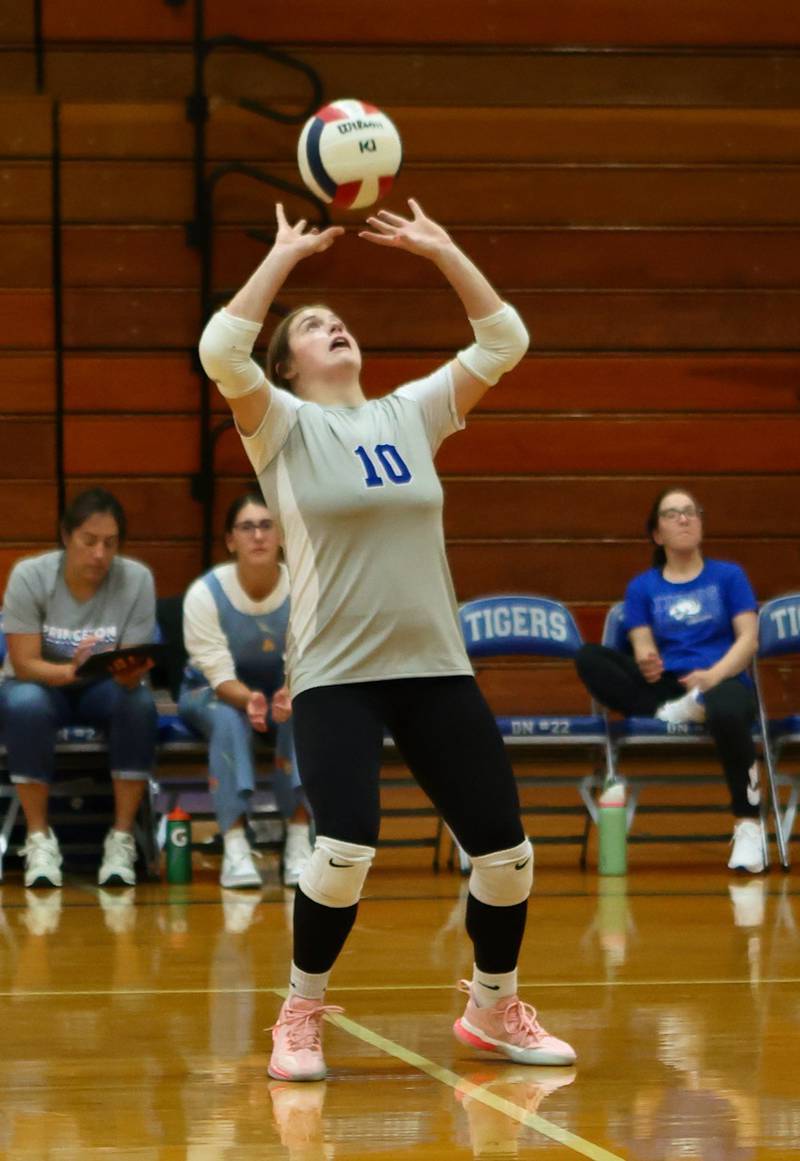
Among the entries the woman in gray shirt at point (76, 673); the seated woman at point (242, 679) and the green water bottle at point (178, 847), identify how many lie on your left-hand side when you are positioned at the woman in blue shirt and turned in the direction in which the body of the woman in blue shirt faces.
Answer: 0

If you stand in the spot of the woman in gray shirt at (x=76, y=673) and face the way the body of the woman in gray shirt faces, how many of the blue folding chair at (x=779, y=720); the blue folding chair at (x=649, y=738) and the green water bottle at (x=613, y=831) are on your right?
0

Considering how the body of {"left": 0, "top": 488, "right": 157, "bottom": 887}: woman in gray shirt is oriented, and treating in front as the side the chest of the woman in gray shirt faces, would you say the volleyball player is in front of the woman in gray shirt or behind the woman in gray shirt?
in front

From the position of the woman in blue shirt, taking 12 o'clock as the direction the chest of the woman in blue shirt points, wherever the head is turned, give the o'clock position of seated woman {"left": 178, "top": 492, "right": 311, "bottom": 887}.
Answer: The seated woman is roughly at 2 o'clock from the woman in blue shirt.

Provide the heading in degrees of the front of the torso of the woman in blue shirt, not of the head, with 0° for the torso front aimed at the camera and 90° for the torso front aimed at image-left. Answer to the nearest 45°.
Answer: approximately 0°

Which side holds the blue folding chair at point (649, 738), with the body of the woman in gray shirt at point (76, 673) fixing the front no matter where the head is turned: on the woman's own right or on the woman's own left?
on the woman's own left

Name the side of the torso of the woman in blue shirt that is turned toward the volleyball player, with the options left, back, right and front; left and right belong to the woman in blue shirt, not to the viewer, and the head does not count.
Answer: front

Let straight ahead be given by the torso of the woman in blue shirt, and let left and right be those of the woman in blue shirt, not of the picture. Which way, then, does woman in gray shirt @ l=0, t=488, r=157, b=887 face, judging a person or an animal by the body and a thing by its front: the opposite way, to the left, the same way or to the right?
the same way

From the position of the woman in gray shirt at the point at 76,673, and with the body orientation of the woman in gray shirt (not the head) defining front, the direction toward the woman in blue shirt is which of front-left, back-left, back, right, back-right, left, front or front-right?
left

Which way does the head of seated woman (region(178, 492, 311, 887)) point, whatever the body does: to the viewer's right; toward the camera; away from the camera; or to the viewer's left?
toward the camera

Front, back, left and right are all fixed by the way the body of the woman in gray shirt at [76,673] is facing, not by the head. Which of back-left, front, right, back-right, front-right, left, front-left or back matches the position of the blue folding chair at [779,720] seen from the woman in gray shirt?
left

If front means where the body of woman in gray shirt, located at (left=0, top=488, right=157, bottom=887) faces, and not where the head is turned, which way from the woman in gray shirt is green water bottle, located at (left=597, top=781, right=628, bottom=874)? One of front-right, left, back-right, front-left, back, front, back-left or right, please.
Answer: left

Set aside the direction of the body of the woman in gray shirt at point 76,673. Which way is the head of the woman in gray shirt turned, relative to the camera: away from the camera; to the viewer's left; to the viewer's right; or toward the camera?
toward the camera

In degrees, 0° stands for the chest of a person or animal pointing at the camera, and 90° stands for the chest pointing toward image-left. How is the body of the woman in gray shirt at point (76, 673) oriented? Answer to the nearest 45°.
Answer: approximately 0°

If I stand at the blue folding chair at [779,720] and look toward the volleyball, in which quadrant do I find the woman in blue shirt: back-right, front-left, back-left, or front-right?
front-right

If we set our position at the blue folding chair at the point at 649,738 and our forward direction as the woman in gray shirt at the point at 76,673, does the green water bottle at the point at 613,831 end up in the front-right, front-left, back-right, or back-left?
front-left
